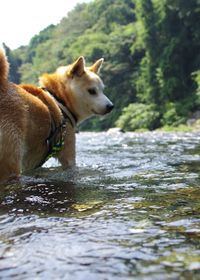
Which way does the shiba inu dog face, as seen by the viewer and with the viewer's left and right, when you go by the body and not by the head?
facing away from the viewer and to the right of the viewer
